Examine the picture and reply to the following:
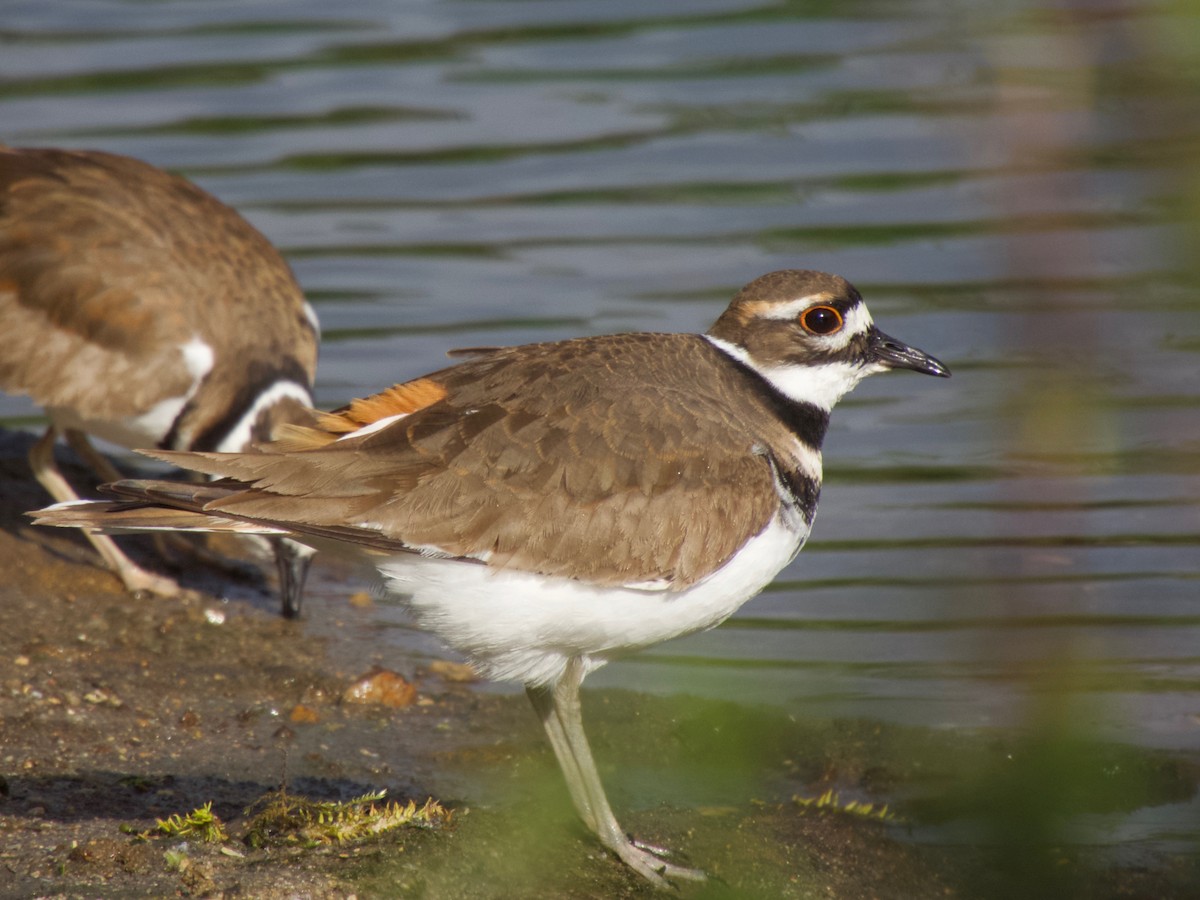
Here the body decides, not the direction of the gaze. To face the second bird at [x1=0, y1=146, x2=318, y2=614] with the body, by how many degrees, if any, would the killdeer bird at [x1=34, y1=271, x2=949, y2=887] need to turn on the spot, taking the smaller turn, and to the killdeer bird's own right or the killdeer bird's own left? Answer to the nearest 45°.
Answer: approximately 135° to the killdeer bird's own left

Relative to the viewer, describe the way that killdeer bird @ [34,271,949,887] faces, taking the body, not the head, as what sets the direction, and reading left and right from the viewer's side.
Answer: facing to the right of the viewer
